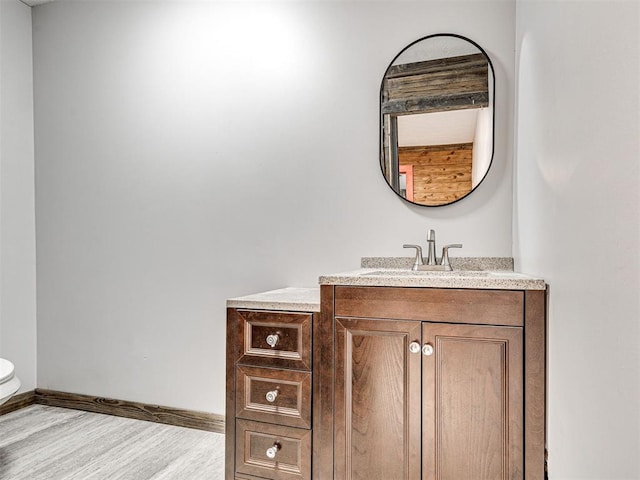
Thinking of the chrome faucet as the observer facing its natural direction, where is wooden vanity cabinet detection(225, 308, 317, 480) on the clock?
The wooden vanity cabinet is roughly at 2 o'clock from the chrome faucet.

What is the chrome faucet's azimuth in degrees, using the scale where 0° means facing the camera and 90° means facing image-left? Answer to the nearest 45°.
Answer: approximately 0°

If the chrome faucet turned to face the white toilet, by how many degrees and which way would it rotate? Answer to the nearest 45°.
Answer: approximately 90° to its right
